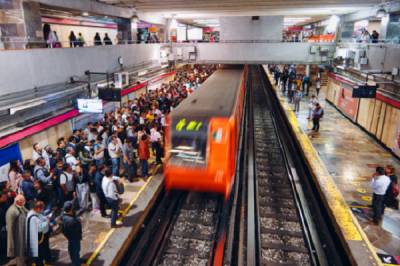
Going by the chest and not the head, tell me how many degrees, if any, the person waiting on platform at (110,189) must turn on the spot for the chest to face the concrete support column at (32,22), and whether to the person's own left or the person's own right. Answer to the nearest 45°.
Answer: approximately 45° to the person's own left

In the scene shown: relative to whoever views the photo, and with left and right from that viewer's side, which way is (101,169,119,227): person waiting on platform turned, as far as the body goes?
facing away from the viewer and to the right of the viewer

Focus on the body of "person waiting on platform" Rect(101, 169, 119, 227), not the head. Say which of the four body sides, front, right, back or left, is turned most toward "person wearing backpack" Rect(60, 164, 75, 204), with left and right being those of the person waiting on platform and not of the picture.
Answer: left

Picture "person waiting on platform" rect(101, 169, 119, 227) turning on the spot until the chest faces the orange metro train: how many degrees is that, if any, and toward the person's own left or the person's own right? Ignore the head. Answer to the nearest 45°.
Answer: approximately 45° to the person's own left

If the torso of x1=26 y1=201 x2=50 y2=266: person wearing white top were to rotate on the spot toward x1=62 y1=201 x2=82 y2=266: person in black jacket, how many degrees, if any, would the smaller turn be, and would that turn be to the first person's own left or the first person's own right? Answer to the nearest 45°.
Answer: approximately 45° to the first person's own right

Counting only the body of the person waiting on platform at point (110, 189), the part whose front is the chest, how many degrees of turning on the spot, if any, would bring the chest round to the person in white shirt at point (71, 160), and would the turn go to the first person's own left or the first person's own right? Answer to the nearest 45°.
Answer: approximately 90° to the first person's own left

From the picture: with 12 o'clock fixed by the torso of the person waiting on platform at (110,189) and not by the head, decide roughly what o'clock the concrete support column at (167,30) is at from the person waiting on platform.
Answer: The concrete support column is roughly at 11 o'clock from the person waiting on platform.

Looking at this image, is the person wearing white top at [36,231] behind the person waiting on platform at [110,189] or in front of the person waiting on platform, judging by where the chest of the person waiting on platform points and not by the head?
behind
